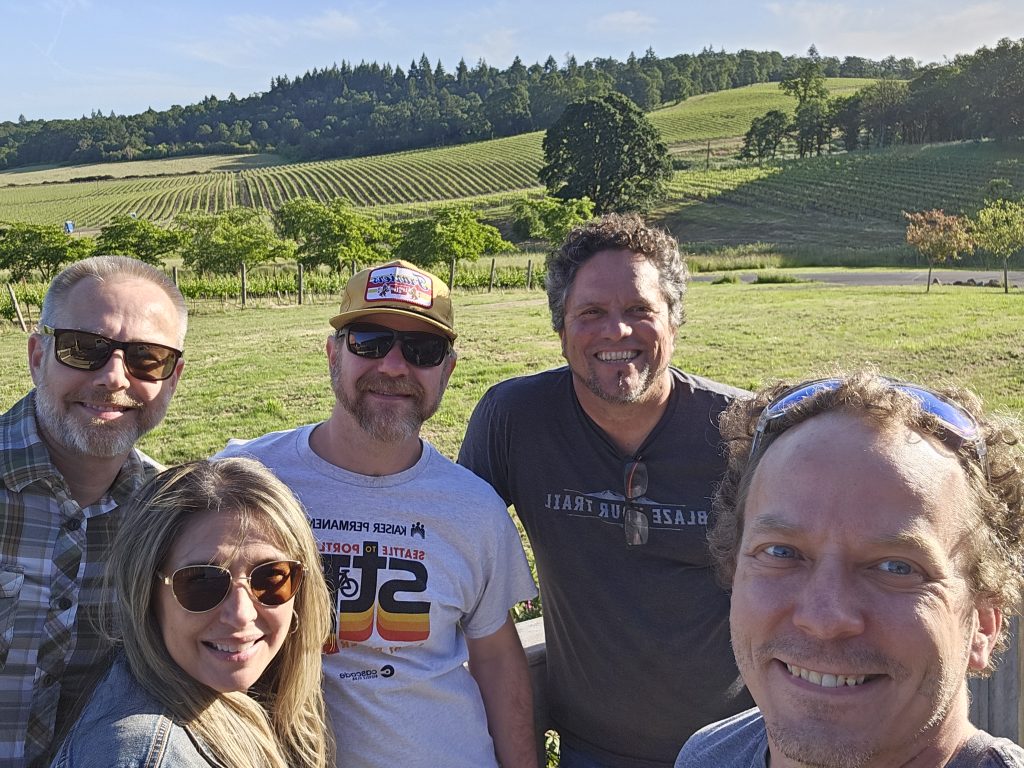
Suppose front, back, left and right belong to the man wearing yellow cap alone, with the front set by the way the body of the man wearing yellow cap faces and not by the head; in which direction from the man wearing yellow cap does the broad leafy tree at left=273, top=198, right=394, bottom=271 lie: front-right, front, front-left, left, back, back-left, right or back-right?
back

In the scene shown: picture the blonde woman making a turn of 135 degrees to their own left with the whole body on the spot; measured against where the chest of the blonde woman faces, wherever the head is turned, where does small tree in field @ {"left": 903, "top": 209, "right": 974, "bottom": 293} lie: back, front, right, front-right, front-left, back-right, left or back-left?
front-right

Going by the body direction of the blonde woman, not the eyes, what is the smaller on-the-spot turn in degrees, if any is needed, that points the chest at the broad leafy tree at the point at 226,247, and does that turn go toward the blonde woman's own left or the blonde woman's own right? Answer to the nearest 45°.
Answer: approximately 135° to the blonde woman's own left

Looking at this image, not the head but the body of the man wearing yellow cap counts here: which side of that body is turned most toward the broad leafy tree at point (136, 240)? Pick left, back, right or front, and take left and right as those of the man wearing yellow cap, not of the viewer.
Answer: back

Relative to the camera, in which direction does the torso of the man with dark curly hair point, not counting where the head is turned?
toward the camera

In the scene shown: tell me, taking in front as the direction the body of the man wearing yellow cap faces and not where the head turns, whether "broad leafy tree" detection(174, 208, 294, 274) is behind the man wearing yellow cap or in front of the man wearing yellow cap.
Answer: behind

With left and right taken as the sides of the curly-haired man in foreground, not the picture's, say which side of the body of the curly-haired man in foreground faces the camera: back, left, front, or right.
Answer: front

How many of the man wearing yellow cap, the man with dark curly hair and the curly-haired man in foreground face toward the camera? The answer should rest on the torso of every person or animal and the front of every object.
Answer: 3

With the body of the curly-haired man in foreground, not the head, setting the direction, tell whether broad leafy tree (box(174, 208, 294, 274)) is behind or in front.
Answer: behind

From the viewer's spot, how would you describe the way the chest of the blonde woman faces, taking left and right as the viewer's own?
facing the viewer and to the right of the viewer
